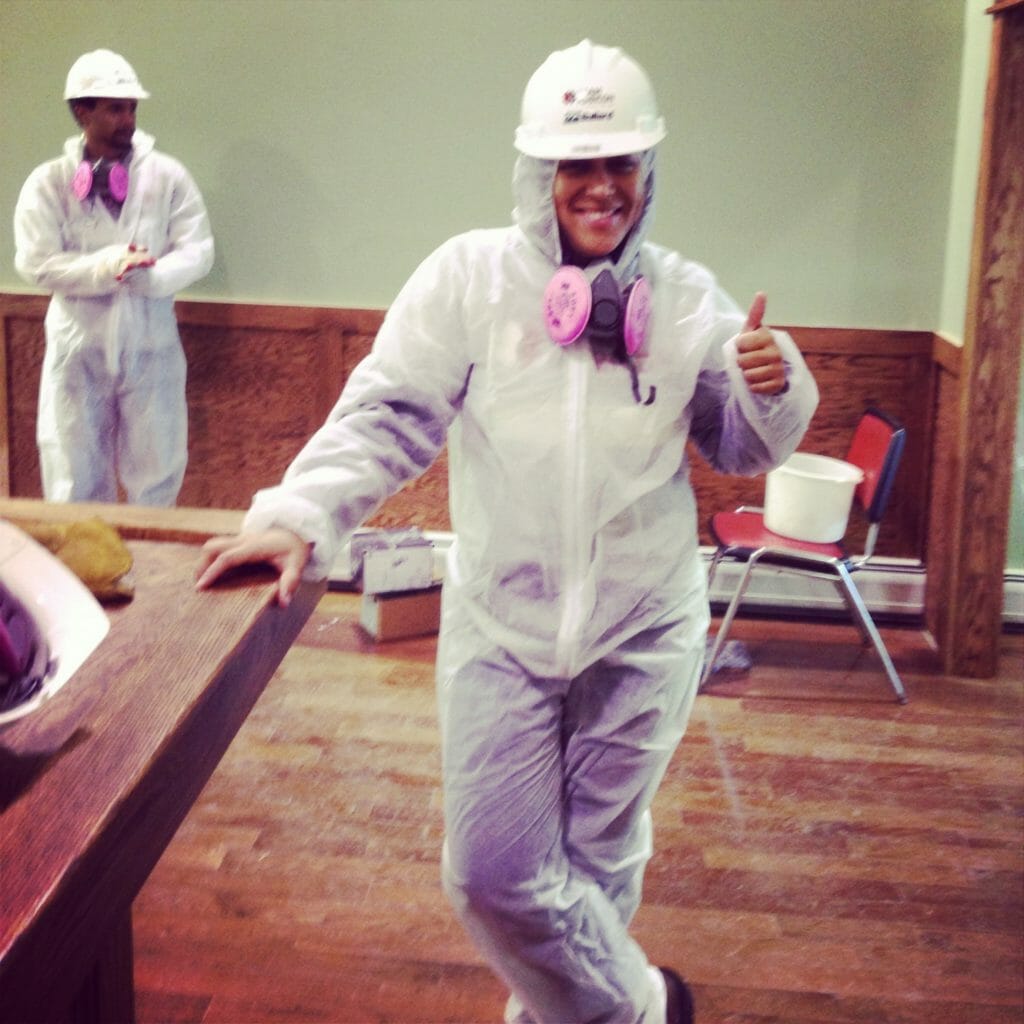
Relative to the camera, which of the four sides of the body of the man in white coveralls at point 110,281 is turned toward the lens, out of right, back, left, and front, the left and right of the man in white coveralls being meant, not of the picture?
front

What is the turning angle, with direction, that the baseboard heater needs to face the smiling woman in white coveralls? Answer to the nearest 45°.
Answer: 0° — it already faces them

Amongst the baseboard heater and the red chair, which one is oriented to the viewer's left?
the red chair

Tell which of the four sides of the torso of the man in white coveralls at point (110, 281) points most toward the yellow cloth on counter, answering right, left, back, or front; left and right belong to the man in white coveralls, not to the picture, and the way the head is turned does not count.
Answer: front

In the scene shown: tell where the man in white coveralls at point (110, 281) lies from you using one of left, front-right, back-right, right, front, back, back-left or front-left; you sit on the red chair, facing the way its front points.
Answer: front

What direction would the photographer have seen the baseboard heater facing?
facing the viewer

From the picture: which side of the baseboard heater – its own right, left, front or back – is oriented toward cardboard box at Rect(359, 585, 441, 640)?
right

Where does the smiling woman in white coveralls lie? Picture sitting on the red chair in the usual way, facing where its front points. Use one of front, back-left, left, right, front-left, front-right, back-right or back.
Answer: left

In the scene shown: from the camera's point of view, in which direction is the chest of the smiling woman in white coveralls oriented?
toward the camera

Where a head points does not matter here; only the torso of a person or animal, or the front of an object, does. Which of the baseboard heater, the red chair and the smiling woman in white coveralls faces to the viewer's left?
the red chair

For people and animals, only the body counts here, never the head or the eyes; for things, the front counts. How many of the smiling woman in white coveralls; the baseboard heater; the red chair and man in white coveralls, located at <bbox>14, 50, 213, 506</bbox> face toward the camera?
3

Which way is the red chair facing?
to the viewer's left

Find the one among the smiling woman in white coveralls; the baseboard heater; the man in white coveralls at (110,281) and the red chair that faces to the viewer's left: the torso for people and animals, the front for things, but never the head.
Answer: the red chair
